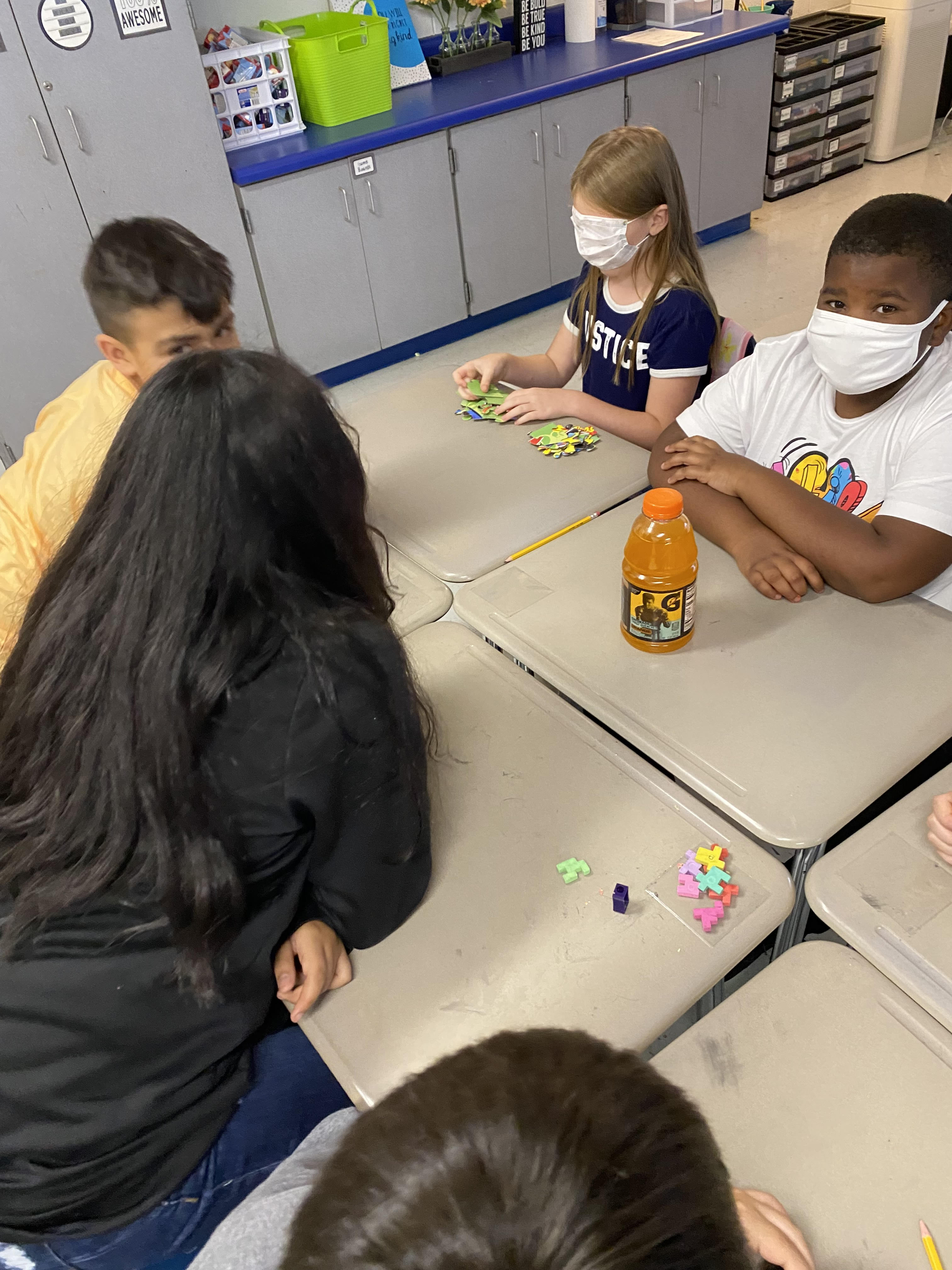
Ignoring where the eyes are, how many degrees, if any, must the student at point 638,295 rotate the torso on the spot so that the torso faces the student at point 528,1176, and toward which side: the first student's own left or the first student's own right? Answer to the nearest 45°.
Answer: approximately 45° to the first student's own left

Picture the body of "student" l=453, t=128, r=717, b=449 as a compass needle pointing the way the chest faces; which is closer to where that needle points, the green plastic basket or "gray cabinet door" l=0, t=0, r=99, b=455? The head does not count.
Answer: the gray cabinet door

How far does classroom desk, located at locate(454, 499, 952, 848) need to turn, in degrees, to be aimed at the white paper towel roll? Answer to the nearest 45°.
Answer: approximately 45° to its left

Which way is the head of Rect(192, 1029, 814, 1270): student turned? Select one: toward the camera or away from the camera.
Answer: away from the camera

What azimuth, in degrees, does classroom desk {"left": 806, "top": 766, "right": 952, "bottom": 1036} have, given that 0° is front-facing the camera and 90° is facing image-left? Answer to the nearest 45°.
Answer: approximately 225°

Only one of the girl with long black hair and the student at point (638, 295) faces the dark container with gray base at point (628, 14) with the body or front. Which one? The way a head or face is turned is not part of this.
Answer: the girl with long black hair

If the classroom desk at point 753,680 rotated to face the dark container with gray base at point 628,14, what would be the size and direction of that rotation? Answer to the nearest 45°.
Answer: approximately 45° to its left

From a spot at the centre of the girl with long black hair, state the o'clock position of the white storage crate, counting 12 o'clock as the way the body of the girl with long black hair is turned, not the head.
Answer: The white storage crate is roughly at 11 o'clock from the girl with long black hair.
